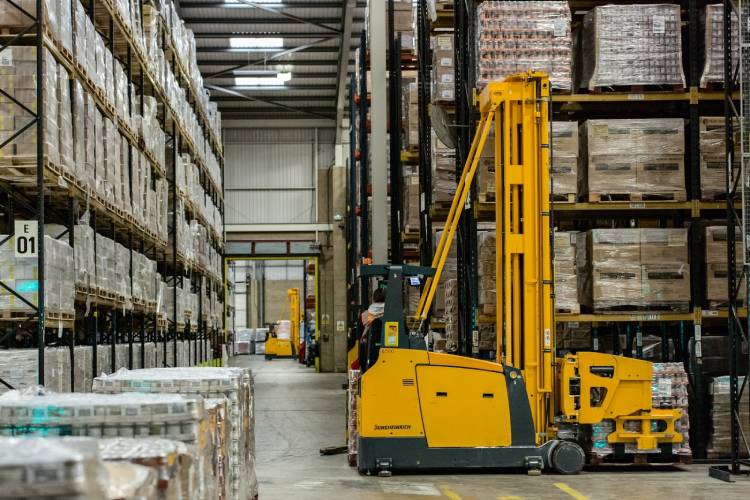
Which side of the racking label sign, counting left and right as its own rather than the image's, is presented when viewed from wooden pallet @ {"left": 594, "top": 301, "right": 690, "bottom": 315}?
left

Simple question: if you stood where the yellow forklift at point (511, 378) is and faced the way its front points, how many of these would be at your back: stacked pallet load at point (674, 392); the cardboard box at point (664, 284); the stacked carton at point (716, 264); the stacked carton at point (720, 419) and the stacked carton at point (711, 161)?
0

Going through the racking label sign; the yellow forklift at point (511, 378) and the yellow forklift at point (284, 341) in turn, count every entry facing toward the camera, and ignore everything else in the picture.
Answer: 1

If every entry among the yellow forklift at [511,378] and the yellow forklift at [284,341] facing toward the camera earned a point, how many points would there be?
0

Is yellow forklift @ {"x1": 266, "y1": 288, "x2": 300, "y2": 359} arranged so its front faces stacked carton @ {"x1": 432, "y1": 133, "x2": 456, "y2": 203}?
no

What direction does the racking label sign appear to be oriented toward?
toward the camera

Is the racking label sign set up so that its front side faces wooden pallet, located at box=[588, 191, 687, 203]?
no

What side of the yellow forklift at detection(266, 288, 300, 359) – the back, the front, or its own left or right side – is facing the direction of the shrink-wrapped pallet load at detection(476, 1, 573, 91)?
right

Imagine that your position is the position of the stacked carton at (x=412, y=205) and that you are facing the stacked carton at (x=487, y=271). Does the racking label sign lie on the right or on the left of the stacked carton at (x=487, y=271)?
right

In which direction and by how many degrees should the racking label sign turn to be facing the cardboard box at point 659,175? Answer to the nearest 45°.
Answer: approximately 90° to its left

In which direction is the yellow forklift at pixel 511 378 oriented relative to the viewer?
to the viewer's right

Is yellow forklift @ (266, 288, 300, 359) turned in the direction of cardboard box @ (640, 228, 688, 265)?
no
